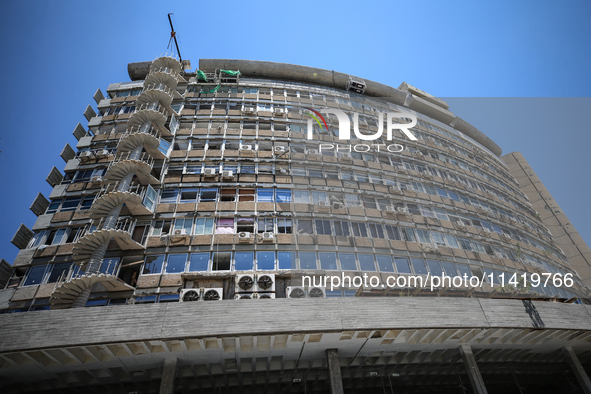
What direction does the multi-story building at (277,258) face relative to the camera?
toward the camera
